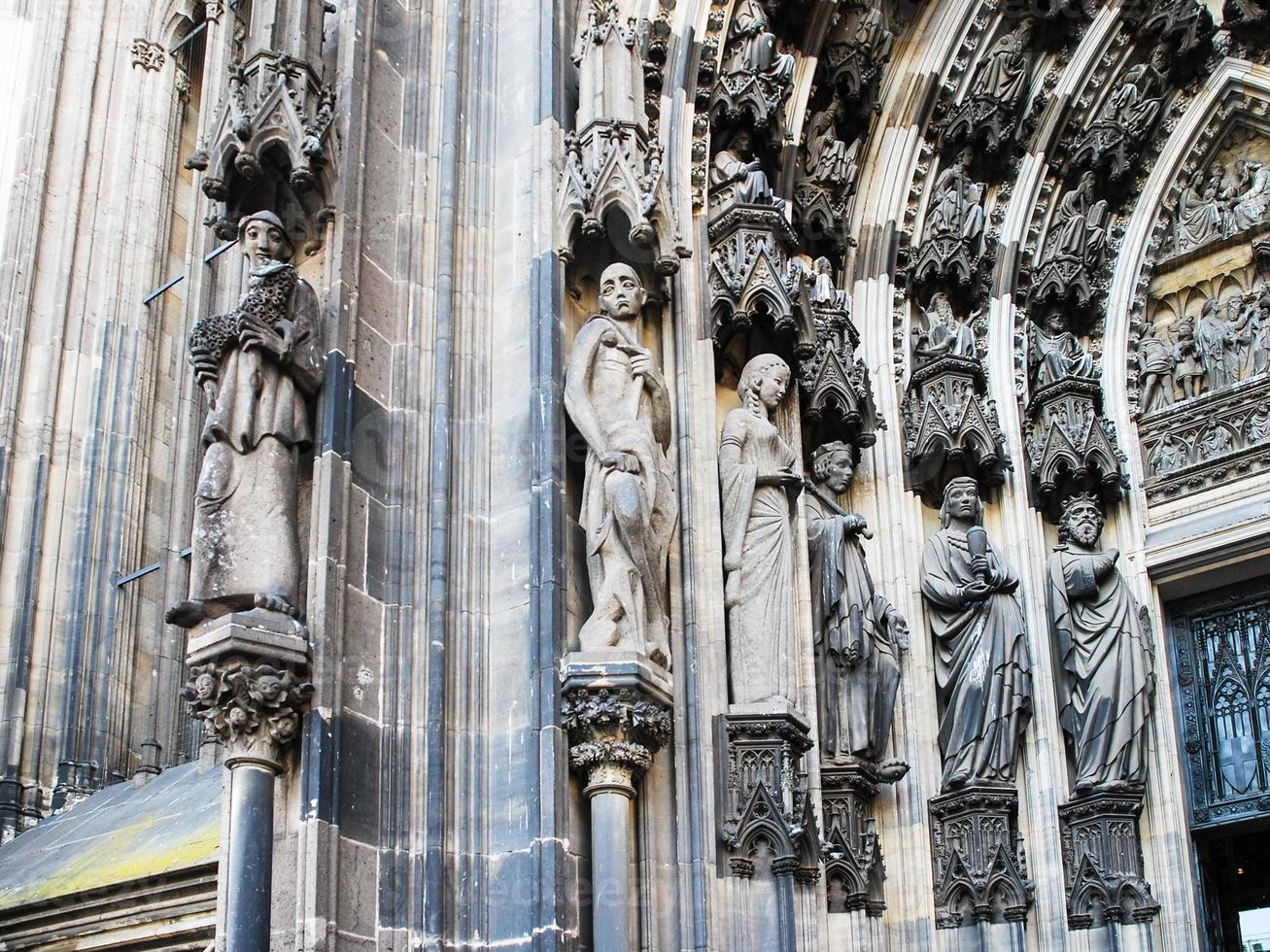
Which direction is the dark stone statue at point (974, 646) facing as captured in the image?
toward the camera

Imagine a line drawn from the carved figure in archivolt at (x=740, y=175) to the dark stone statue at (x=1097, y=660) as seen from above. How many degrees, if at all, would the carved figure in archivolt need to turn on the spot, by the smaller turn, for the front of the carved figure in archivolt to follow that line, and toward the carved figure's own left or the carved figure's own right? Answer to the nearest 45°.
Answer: approximately 90° to the carved figure's own left

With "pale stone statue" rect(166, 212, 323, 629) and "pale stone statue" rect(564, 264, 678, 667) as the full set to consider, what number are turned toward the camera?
2

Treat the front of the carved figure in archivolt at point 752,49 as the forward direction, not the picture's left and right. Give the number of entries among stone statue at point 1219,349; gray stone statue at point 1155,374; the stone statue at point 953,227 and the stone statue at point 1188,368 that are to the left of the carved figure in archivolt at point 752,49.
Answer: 4

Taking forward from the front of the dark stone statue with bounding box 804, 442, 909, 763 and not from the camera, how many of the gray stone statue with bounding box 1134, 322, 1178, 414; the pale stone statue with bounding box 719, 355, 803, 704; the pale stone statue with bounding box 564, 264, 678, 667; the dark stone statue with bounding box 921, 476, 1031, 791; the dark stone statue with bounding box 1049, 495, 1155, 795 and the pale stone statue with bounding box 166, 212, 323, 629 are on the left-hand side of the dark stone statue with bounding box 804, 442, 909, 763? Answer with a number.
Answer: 3

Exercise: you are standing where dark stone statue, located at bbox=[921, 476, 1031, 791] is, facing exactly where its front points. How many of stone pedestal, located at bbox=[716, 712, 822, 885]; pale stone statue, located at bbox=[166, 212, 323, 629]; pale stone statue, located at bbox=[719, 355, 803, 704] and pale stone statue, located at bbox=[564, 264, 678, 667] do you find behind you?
0

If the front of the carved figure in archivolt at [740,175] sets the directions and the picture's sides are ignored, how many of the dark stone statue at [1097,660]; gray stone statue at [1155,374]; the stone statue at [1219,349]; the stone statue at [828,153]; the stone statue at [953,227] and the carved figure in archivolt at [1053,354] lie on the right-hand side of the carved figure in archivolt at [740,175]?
0

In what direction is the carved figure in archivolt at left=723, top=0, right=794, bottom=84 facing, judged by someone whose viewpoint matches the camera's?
facing the viewer and to the right of the viewer

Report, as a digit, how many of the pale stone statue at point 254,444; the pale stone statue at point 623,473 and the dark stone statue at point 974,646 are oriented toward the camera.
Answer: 3

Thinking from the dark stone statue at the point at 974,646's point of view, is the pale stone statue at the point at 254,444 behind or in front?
in front

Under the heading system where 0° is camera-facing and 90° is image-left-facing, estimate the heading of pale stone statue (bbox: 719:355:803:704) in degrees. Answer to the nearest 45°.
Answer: approximately 315°

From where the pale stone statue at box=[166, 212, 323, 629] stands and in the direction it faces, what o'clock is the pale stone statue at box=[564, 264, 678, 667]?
the pale stone statue at box=[564, 264, 678, 667] is roughly at 9 o'clock from the pale stone statue at box=[166, 212, 323, 629].

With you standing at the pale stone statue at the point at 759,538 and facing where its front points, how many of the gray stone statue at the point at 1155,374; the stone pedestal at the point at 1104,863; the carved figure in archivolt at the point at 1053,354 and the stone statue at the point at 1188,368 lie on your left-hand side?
4

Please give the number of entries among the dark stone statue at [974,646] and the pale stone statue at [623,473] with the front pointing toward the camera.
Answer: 2

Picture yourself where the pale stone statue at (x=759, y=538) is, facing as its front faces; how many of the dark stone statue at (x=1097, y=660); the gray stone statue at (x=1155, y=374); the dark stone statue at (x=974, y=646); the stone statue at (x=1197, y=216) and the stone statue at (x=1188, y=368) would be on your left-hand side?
5

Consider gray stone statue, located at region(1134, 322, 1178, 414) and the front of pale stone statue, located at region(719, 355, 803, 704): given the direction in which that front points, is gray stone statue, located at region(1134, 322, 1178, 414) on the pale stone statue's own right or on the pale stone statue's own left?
on the pale stone statue's own left

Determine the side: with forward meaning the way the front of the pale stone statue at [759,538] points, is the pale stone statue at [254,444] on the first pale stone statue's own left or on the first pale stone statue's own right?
on the first pale stone statue's own right

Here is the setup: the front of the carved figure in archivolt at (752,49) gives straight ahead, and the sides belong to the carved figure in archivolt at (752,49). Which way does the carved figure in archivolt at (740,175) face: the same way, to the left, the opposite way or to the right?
the same way

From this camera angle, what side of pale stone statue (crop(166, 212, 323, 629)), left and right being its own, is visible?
front
